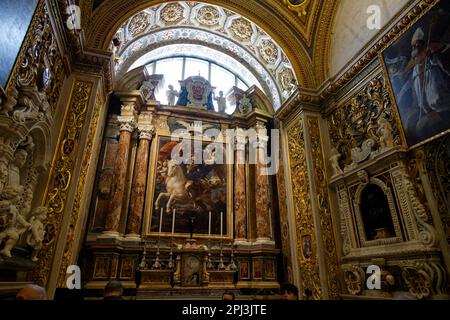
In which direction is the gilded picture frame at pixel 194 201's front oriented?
toward the camera

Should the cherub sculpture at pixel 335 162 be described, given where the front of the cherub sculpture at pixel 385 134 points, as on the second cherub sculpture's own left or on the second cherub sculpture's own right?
on the second cherub sculpture's own right

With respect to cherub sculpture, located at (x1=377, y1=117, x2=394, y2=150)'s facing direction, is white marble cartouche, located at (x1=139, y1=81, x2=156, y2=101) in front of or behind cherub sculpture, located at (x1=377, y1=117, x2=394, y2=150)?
in front

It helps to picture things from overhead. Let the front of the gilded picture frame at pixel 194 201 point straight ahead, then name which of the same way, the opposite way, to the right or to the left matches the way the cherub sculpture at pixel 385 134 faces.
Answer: to the right

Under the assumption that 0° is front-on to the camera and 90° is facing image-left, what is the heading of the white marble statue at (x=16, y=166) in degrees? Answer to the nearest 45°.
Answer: approximately 270°

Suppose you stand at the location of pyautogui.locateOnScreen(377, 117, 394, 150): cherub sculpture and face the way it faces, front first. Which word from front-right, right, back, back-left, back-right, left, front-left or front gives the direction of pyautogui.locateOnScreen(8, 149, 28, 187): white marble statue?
front

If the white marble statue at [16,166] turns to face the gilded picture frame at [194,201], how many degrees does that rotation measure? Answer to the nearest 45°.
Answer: approximately 45° to its left

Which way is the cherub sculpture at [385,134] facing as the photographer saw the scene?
facing the viewer and to the left of the viewer

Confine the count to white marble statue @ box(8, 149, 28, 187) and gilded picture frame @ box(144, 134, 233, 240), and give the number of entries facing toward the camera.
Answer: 1

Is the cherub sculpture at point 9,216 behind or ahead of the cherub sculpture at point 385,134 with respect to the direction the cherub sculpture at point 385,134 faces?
ahead

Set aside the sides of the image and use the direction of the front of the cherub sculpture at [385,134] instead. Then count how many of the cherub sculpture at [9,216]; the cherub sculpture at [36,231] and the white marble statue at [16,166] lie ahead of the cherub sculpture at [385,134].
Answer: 3

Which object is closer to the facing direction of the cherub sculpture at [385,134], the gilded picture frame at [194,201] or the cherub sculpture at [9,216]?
the cherub sculpture

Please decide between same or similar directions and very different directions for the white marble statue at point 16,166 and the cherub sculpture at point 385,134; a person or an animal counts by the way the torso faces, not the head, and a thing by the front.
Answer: very different directions

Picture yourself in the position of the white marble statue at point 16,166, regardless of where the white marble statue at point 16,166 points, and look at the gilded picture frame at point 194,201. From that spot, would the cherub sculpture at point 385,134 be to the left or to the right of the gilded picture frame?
right
